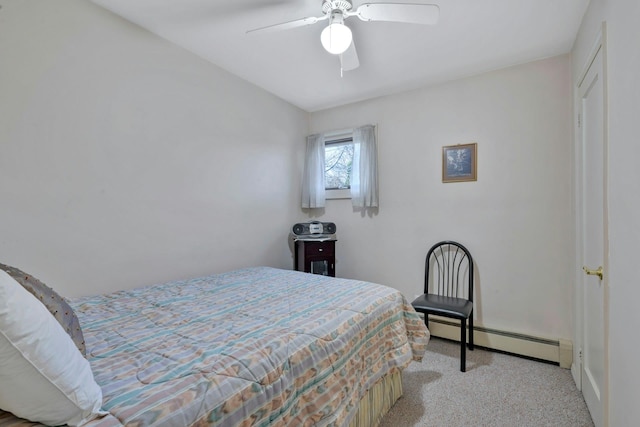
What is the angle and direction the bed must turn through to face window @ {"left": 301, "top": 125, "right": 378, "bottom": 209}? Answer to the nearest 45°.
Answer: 0° — it already faces it

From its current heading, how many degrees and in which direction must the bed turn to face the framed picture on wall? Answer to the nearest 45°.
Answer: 0° — it already faces it

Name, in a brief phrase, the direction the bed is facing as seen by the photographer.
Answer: facing away from the viewer and to the right of the viewer
